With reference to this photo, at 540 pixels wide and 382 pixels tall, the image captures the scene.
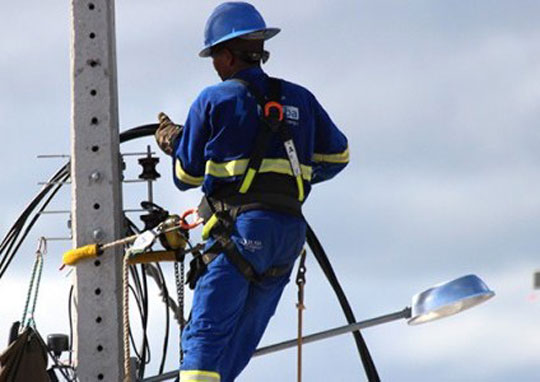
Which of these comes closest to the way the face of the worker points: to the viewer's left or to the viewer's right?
to the viewer's left

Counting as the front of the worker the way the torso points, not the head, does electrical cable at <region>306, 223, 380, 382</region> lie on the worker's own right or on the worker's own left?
on the worker's own right

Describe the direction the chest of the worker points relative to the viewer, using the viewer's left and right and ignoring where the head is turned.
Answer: facing away from the viewer and to the left of the viewer
